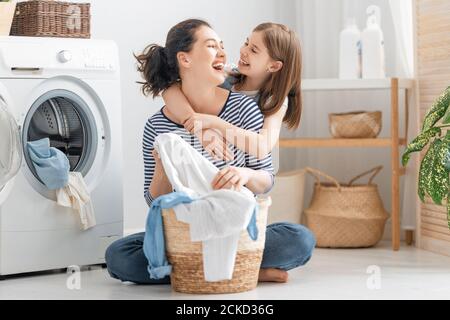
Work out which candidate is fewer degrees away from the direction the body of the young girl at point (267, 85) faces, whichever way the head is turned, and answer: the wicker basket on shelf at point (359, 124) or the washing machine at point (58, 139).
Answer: the washing machine

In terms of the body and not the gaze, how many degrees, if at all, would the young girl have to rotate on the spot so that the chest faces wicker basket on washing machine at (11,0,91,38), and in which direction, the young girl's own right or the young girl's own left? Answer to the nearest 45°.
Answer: approximately 45° to the young girl's own right

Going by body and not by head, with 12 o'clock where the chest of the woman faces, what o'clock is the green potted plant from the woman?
The green potted plant is roughly at 9 o'clock from the woman.

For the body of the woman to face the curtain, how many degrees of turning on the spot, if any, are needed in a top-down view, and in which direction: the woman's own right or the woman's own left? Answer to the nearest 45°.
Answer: approximately 135° to the woman's own left

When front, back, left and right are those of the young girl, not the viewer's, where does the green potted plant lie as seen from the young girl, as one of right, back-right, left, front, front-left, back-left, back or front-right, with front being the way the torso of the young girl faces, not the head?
back-left

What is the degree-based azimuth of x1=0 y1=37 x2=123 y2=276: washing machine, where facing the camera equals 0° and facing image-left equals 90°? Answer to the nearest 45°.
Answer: approximately 315°

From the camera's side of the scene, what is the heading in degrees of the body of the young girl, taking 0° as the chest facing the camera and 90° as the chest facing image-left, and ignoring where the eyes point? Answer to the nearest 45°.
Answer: approximately 45°

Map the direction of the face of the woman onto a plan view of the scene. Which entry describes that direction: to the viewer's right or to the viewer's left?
to the viewer's right
